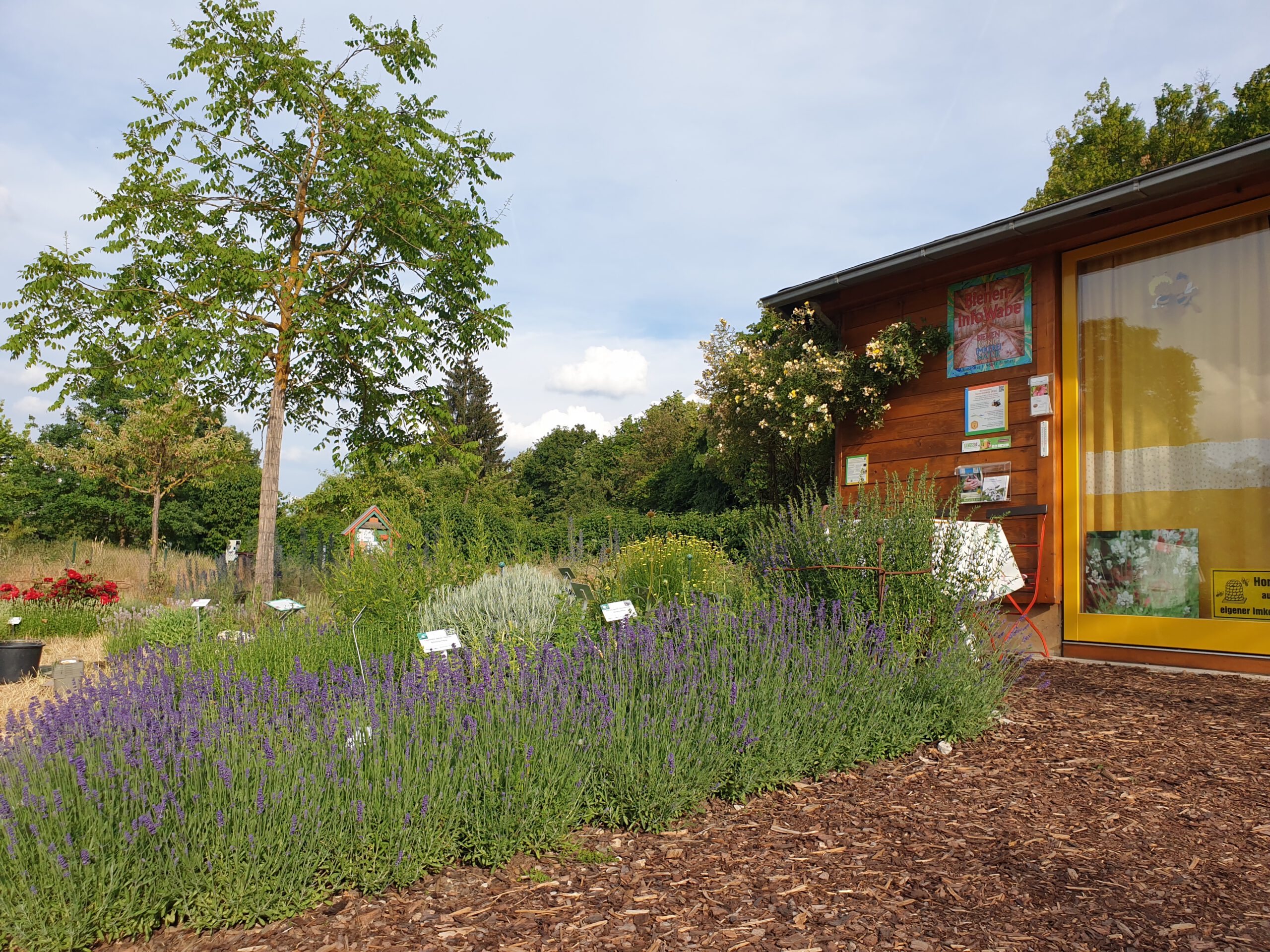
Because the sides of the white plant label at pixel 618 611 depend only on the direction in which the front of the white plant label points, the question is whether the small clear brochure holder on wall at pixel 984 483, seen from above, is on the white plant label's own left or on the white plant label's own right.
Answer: on the white plant label's own left

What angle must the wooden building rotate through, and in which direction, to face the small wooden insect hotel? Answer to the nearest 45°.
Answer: approximately 45° to its right

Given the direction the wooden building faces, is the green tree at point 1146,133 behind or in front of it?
behind

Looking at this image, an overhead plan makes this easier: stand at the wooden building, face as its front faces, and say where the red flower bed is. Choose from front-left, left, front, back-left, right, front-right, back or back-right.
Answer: front-right

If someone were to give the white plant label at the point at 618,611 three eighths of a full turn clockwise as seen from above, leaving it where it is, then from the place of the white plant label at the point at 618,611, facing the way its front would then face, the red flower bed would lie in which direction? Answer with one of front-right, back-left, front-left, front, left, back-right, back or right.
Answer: front

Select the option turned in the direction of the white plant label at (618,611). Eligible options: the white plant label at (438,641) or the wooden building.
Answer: the wooden building

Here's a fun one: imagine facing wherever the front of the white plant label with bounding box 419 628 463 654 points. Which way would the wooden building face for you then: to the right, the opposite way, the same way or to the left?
to the right

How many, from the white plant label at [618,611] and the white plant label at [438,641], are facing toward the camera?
2

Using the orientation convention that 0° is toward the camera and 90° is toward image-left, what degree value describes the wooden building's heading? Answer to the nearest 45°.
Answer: approximately 45°

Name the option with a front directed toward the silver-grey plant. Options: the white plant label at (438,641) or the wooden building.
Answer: the wooden building

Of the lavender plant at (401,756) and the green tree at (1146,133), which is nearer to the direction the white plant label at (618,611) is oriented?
the lavender plant

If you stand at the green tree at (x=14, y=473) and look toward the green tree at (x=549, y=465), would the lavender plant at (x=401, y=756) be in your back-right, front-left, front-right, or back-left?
back-right

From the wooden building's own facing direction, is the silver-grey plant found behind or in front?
in front

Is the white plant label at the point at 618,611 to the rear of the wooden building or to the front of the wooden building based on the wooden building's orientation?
to the front

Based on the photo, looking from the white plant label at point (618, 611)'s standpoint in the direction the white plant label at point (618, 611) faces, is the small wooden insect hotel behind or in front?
behind

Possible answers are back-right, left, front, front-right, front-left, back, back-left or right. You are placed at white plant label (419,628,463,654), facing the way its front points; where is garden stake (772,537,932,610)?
left

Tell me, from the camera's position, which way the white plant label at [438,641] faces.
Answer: facing the viewer

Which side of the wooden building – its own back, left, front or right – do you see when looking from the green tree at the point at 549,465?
right
